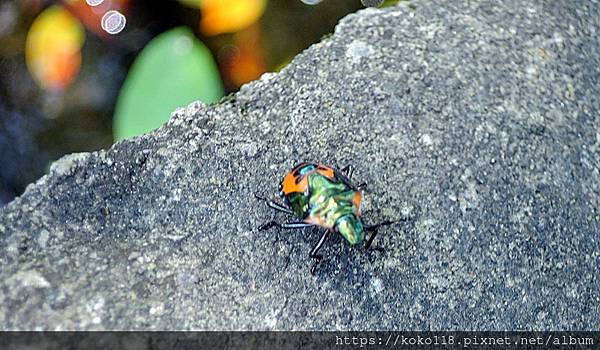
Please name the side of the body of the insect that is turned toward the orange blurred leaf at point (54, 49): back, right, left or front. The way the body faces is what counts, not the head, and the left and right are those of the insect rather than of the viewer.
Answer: back

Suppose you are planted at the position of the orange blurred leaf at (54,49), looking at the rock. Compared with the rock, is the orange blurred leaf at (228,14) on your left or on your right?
left

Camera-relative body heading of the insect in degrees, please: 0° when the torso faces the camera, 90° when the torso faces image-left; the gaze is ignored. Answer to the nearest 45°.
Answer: approximately 315°

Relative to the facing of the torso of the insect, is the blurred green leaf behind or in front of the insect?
behind

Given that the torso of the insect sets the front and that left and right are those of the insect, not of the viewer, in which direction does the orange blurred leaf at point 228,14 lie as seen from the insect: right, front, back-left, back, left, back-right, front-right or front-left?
back-left
